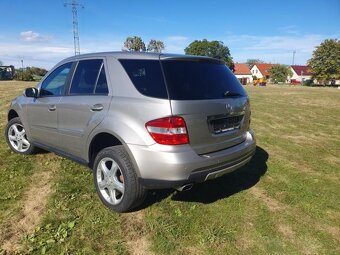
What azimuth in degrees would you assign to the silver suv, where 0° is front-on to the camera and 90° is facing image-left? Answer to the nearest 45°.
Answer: approximately 135°
